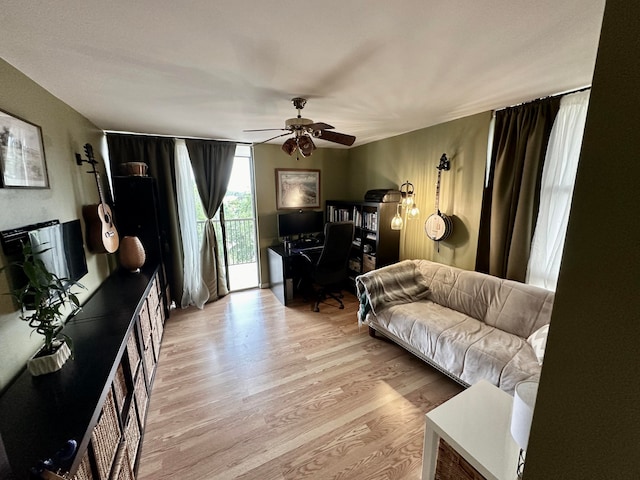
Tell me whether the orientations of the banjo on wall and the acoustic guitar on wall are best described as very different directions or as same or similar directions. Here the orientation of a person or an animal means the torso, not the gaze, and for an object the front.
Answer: very different directions

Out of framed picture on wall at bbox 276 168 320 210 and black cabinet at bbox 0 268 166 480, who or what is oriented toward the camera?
the framed picture on wall

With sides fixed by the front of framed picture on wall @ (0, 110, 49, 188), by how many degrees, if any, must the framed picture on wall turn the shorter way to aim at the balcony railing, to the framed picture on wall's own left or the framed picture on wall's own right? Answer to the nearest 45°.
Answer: approximately 90° to the framed picture on wall's own left

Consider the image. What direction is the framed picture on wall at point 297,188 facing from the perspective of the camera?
toward the camera

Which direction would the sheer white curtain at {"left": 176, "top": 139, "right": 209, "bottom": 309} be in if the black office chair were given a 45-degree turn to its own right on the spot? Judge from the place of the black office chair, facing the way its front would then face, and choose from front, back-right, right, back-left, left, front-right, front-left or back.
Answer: left

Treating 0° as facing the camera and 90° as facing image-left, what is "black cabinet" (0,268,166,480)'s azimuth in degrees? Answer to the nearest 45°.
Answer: approximately 270°

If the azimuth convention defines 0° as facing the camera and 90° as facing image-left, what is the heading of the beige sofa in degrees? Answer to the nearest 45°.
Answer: approximately 45°

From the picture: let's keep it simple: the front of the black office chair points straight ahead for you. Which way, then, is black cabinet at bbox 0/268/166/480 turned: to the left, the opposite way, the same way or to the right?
to the right

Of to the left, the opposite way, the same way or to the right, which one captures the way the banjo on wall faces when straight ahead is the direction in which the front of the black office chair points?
to the left

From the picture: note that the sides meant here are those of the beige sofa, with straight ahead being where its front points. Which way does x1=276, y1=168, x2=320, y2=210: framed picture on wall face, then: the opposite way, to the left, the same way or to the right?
to the left

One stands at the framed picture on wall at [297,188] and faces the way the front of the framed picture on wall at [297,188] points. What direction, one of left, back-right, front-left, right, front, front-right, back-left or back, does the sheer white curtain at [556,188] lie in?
front-left

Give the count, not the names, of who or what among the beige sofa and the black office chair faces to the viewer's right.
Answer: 0

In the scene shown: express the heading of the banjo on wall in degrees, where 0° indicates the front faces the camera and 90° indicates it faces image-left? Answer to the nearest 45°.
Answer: approximately 45°

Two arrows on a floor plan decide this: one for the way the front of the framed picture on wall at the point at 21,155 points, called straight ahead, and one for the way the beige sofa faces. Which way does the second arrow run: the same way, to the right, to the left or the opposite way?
the opposite way

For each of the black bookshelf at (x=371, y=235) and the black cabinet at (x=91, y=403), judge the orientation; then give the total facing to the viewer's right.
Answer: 1

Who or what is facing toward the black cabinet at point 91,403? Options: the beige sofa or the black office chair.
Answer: the beige sofa

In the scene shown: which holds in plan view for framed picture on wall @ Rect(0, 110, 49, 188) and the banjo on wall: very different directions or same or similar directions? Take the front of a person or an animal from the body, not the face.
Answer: very different directions

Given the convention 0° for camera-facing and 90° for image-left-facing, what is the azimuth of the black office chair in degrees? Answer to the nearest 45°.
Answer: approximately 135°
